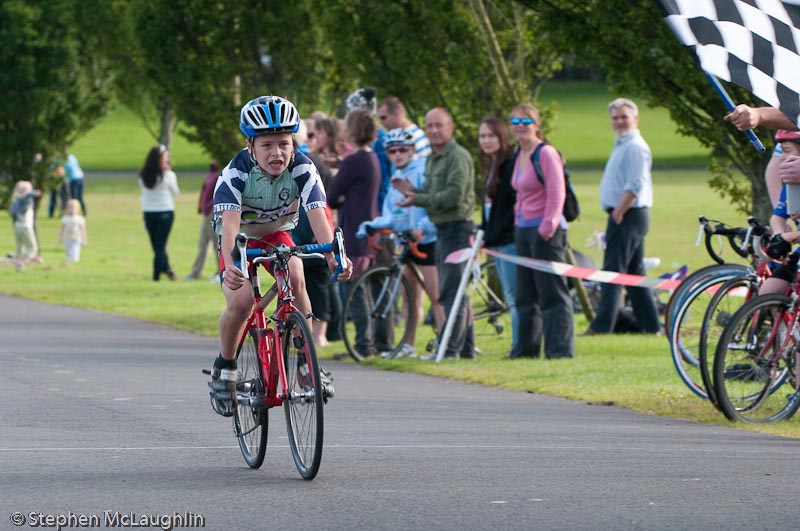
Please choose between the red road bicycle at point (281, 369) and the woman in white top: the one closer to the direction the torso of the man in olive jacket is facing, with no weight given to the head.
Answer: the red road bicycle

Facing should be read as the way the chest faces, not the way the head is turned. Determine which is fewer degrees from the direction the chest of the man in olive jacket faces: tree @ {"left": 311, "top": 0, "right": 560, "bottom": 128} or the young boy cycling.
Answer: the young boy cycling

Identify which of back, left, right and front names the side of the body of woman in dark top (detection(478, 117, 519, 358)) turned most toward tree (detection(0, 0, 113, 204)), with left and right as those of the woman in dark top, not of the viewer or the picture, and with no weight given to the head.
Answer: right

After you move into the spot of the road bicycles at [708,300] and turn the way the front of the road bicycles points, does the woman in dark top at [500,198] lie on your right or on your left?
on your right
